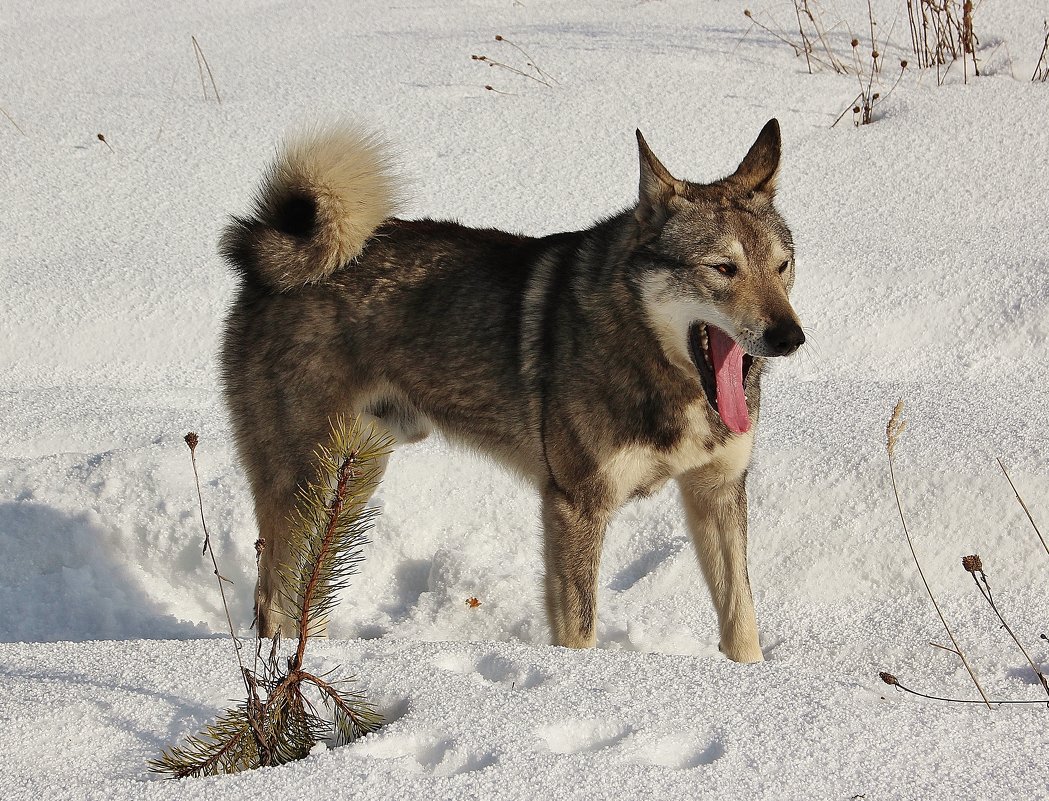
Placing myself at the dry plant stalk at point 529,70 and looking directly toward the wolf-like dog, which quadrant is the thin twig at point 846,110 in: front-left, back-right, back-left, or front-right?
front-left

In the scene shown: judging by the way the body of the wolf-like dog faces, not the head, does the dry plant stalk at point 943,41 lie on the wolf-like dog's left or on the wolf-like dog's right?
on the wolf-like dog's left

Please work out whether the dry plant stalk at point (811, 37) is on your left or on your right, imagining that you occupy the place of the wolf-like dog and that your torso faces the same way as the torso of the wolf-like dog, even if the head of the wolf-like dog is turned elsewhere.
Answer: on your left

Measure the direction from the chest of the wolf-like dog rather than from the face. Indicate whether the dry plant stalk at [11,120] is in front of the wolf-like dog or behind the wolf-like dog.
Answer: behind

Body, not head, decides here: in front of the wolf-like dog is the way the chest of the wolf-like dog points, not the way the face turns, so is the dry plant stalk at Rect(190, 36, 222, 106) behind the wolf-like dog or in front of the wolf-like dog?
behind

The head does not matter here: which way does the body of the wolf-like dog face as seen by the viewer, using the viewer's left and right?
facing the viewer and to the right of the viewer

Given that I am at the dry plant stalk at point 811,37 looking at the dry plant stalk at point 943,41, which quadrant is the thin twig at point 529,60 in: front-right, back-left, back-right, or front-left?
back-right

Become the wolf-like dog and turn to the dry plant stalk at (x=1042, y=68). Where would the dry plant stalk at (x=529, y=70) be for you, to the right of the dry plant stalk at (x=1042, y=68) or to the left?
left

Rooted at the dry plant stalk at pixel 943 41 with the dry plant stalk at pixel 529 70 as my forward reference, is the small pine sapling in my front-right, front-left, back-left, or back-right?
front-left

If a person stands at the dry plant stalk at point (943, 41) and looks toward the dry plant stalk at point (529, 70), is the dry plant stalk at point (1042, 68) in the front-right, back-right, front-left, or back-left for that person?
back-left

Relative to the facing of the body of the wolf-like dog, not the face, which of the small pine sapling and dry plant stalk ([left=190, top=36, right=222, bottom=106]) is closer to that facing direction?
the small pine sapling
